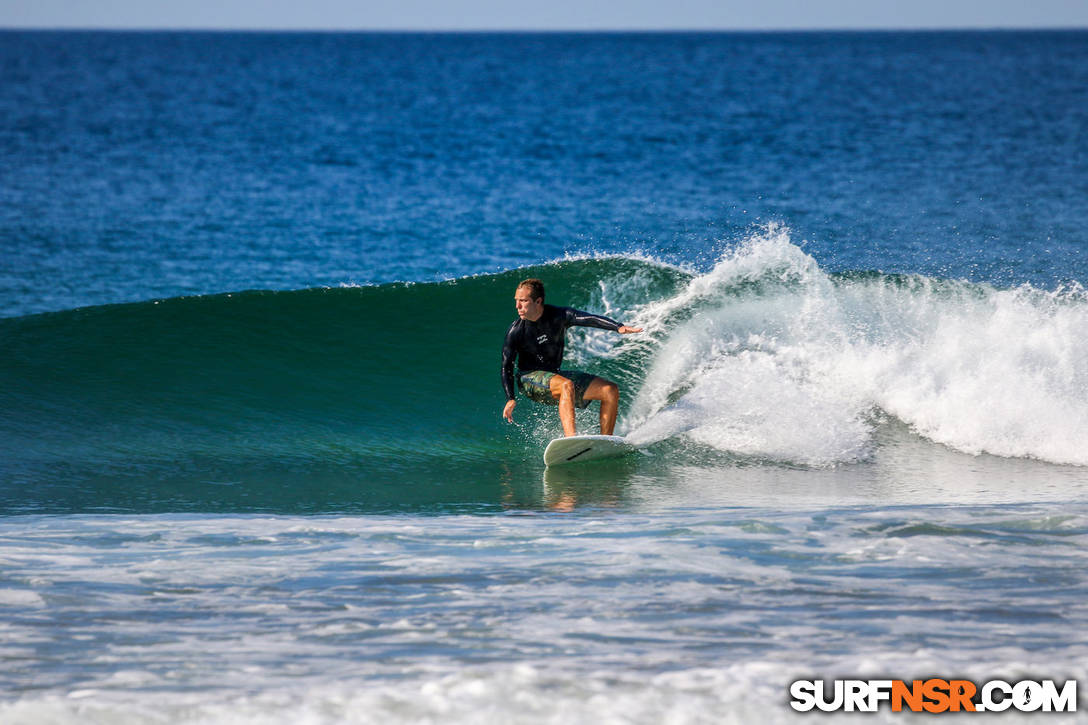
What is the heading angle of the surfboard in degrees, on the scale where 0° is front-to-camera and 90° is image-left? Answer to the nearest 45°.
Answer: approximately 90°
